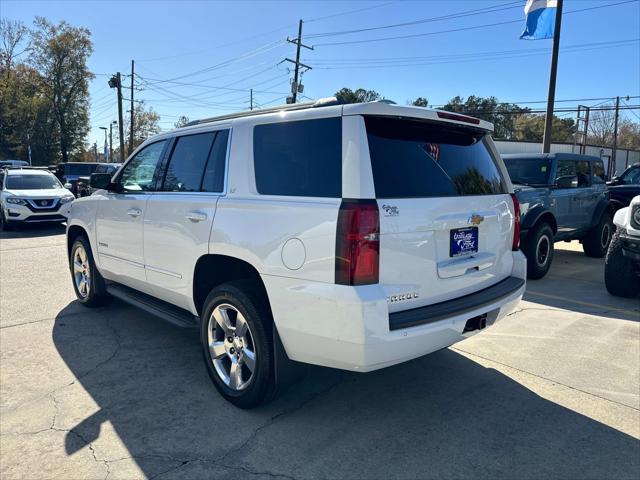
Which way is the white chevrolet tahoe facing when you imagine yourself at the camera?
facing away from the viewer and to the left of the viewer

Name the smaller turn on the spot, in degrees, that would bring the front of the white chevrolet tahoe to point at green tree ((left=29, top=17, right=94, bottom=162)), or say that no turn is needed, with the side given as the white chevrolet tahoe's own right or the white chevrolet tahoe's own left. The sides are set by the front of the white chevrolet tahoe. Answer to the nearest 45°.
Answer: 0° — it already faces it

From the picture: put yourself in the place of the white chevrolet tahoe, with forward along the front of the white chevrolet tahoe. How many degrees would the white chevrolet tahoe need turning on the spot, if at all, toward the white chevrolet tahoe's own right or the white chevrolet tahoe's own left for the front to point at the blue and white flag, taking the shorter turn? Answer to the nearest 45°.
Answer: approximately 90° to the white chevrolet tahoe's own right

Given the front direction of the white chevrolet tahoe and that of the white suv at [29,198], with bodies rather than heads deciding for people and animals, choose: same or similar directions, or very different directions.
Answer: very different directions

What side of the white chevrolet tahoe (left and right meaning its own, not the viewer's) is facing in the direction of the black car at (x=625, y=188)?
right

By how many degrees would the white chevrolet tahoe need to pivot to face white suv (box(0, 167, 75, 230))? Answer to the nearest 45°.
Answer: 0° — it already faces it

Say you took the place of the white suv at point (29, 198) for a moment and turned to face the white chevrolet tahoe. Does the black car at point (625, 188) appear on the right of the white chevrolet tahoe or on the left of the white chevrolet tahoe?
left
